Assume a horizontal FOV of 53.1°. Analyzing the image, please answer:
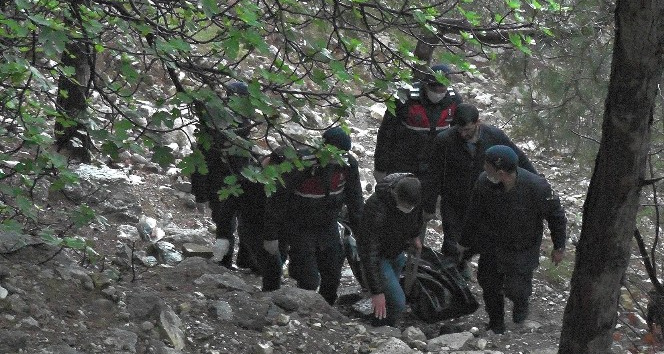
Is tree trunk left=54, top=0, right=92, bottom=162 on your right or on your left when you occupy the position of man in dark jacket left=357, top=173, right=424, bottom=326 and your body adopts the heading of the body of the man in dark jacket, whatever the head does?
on your right

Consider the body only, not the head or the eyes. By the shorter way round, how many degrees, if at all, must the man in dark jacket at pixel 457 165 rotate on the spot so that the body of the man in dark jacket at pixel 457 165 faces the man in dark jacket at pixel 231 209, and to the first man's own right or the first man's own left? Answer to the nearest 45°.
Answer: approximately 90° to the first man's own right

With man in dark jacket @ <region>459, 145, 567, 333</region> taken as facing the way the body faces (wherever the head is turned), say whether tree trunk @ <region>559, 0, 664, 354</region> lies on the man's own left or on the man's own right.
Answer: on the man's own left

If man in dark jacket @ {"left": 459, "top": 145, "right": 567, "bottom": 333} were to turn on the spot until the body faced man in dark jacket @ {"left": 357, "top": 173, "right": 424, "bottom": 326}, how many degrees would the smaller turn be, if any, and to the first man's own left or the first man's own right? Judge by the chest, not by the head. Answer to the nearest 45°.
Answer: approximately 45° to the first man's own right

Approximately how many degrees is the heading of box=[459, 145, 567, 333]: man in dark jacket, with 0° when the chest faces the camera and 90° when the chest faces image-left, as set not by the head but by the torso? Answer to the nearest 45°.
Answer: approximately 45°

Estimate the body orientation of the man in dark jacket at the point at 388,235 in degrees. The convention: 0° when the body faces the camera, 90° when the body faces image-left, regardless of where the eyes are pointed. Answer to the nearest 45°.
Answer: approximately 315°

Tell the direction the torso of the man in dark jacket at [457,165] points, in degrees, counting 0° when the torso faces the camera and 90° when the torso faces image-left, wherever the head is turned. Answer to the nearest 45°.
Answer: approximately 0°
